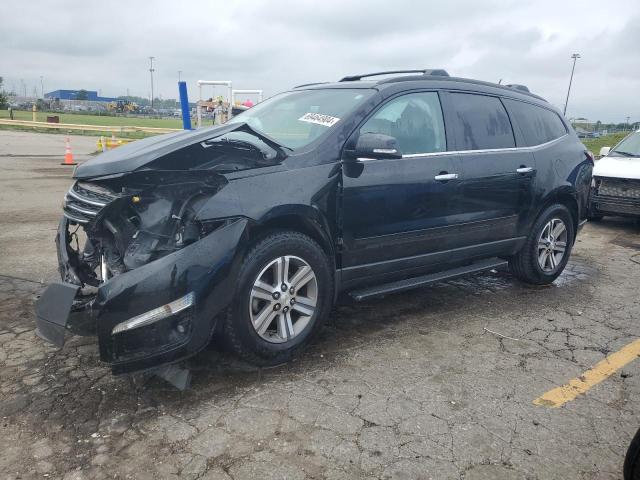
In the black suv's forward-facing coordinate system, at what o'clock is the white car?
The white car is roughly at 6 o'clock from the black suv.

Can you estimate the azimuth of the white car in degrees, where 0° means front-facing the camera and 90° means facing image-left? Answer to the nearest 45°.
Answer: approximately 0°

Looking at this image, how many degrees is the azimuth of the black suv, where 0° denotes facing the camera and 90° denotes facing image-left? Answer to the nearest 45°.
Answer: approximately 45°

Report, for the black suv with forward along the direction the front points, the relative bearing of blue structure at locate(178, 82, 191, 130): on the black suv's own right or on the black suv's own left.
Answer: on the black suv's own right

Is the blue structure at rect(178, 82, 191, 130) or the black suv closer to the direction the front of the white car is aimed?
the black suv

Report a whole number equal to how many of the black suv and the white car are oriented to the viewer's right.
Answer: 0

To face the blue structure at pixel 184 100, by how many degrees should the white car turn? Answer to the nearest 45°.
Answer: approximately 90° to its right
